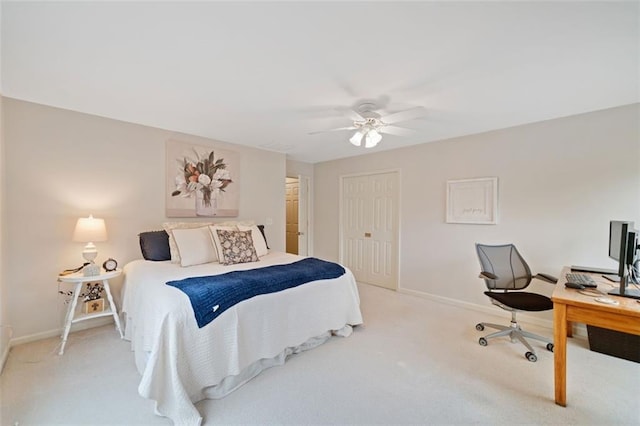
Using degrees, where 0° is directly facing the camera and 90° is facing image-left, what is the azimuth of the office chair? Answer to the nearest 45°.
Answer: approximately 315°

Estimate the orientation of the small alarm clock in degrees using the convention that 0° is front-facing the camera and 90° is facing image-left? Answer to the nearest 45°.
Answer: approximately 315°

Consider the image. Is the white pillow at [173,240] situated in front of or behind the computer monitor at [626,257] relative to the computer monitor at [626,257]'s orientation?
in front

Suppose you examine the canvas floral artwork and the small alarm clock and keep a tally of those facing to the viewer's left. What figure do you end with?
0

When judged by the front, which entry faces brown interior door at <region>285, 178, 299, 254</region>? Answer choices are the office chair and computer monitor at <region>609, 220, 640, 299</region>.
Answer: the computer monitor

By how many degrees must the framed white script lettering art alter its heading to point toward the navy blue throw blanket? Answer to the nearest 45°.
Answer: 0° — it already faces it

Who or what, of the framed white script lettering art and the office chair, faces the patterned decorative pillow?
the framed white script lettering art

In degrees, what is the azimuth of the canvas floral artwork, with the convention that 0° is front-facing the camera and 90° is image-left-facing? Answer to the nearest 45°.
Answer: approximately 315°

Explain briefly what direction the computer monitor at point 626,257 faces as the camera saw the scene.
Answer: facing to the left of the viewer

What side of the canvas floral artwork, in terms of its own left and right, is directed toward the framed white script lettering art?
front
